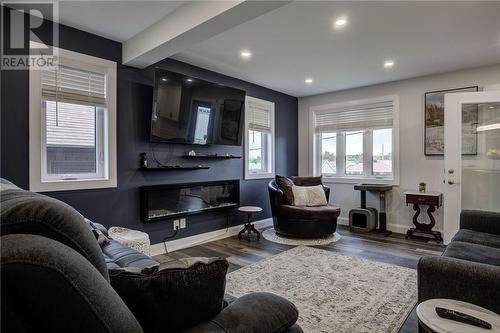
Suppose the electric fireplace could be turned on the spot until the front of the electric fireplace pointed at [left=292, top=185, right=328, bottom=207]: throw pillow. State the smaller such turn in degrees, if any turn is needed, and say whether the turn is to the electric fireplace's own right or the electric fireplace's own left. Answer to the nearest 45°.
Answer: approximately 45° to the electric fireplace's own left

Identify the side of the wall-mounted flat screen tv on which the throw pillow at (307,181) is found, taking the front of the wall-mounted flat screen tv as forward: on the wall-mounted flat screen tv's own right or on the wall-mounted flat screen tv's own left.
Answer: on the wall-mounted flat screen tv's own left

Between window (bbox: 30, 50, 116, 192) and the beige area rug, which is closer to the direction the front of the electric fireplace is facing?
the beige area rug

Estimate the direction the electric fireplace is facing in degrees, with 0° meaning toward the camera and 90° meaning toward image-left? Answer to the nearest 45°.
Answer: approximately 315°

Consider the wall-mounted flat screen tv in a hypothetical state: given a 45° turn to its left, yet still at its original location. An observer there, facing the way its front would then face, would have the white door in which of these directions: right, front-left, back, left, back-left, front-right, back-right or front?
front

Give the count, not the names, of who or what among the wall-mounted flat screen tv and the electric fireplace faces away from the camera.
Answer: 0

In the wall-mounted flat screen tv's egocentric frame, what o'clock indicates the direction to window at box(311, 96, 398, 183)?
The window is roughly at 10 o'clock from the wall-mounted flat screen tv.

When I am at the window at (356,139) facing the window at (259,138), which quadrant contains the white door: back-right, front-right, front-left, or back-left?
back-left

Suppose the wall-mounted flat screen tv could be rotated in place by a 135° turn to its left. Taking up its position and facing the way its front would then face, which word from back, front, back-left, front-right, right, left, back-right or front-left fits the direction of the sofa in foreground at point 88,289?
back

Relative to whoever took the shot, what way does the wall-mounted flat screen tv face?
facing the viewer and to the right of the viewer

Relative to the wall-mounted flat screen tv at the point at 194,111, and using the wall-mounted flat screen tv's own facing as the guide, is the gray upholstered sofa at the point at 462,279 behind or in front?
in front

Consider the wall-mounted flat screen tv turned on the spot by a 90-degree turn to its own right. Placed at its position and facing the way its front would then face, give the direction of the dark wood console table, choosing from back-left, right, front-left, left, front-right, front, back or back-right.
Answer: back-left
